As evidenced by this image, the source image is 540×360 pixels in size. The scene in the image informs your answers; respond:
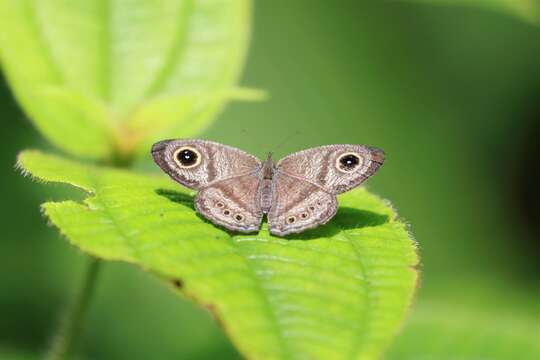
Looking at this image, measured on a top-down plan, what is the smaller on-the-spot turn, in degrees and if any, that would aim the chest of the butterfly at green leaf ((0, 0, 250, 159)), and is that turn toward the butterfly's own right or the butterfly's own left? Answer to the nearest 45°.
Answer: approximately 45° to the butterfly's own left

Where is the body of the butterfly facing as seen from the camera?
away from the camera
